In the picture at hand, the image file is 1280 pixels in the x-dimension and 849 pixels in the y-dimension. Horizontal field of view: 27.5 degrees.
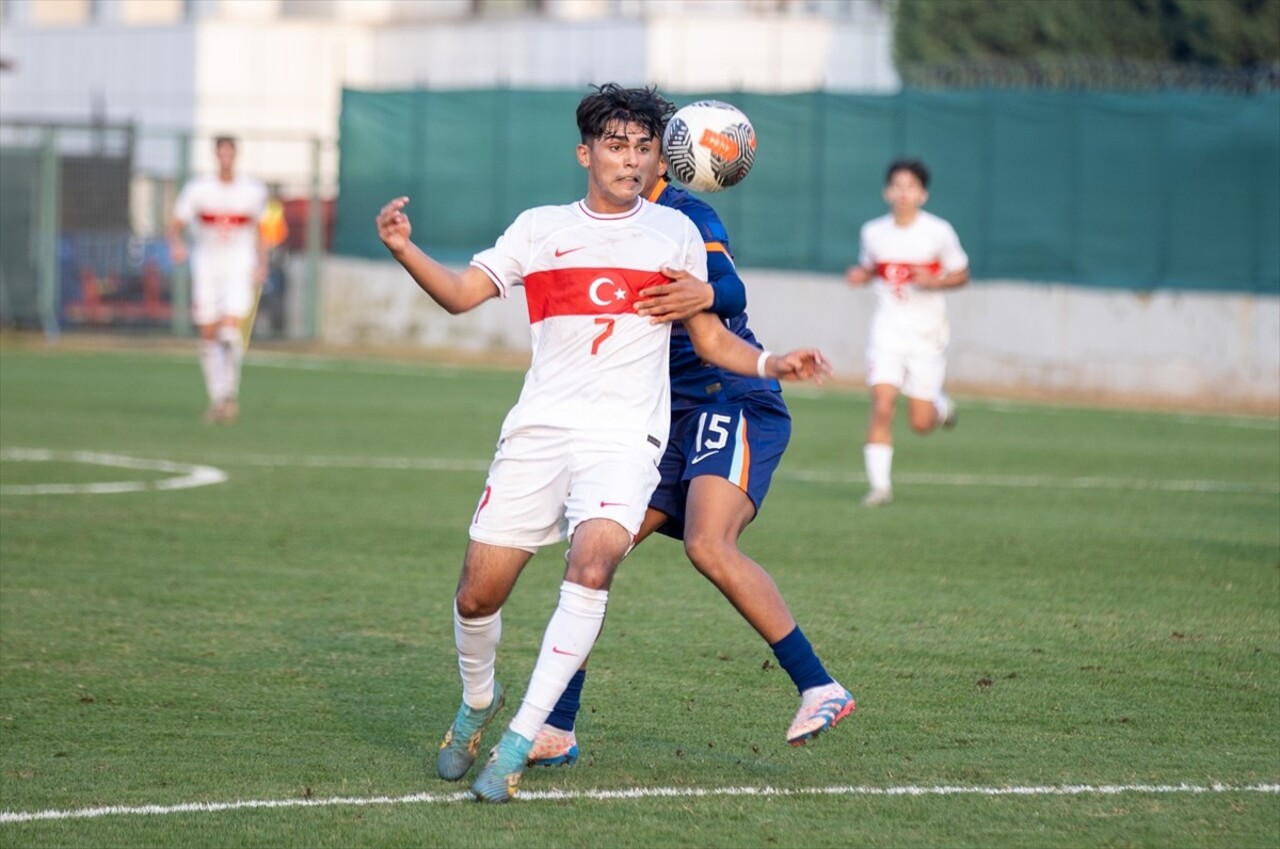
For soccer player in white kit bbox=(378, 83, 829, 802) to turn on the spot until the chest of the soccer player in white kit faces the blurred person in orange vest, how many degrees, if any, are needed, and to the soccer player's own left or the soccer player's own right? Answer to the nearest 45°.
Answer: approximately 180°

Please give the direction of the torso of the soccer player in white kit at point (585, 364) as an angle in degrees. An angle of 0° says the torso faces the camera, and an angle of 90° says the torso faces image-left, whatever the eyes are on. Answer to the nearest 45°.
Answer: approximately 0°

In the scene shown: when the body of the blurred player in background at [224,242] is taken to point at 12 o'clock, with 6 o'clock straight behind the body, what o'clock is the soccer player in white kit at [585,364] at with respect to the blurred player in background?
The soccer player in white kit is roughly at 12 o'clock from the blurred player in background.

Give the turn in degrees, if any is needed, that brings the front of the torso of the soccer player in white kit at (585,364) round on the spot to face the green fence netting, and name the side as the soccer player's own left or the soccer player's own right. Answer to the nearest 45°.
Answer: approximately 180°

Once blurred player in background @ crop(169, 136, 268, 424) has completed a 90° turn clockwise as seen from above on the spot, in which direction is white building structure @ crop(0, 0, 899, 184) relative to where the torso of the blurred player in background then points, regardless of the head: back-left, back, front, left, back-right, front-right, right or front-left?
right

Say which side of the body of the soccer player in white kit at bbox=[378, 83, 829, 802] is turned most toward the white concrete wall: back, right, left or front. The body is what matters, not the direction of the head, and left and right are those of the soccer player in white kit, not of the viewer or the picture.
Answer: back

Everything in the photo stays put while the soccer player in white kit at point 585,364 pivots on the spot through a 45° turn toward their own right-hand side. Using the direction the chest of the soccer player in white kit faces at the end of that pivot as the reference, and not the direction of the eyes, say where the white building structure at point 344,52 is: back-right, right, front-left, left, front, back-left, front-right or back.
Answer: back-right

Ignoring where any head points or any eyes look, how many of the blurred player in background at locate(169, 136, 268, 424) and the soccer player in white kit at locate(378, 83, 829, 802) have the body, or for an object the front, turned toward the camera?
2

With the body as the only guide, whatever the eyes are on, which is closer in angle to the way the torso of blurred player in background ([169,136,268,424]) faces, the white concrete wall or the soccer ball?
the soccer ball

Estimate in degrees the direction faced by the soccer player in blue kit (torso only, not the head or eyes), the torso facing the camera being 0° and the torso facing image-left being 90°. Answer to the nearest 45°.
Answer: approximately 45°
